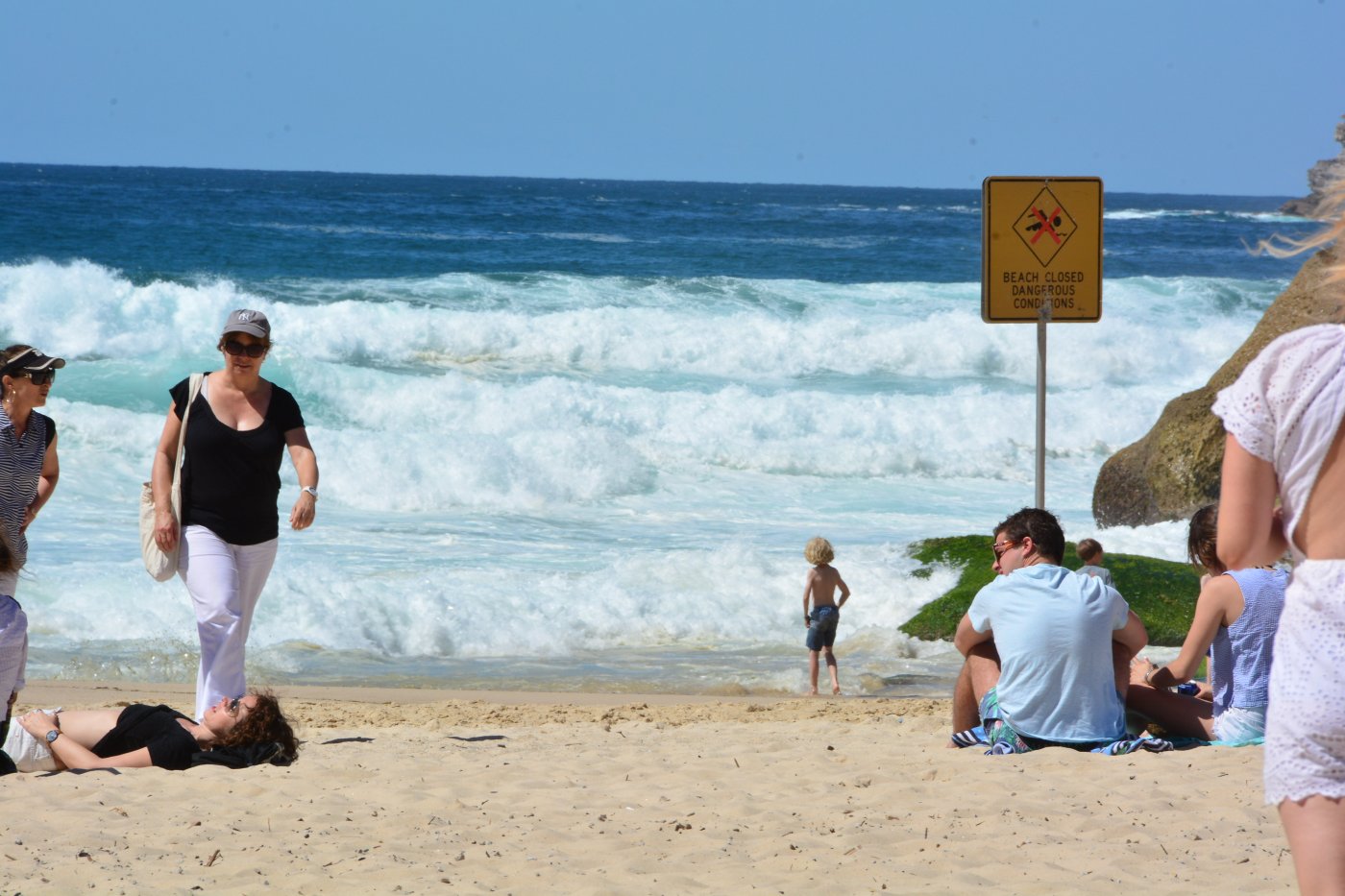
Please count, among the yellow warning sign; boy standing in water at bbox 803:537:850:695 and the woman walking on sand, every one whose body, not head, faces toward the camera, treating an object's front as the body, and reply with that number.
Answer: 2

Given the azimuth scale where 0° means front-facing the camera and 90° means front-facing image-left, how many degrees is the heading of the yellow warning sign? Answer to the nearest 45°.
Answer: approximately 0°

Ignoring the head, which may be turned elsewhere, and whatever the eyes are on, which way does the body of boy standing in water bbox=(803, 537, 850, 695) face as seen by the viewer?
away from the camera

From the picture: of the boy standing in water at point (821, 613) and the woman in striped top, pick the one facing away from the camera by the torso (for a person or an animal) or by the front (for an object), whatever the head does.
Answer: the boy standing in water

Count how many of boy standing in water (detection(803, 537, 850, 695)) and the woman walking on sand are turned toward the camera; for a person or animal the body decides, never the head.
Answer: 1

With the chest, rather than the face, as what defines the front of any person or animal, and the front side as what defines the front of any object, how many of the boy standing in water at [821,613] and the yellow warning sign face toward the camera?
1

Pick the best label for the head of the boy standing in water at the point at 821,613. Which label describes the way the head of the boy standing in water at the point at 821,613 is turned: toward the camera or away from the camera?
away from the camera

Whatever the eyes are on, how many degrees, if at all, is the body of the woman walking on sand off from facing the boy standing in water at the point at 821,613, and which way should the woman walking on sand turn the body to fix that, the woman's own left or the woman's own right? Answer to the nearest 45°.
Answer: approximately 135° to the woman's own left

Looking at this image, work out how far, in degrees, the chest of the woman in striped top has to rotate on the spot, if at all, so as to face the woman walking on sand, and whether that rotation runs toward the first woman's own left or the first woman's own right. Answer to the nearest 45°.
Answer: approximately 45° to the first woman's own left

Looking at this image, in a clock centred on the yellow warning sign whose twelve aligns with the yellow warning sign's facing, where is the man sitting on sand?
The man sitting on sand is roughly at 12 o'clock from the yellow warning sign.

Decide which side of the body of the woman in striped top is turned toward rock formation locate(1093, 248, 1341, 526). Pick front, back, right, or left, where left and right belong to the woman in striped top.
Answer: left

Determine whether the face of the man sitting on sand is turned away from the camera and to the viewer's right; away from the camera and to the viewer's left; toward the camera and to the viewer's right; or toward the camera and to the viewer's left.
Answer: away from the camera and to the viewer's left

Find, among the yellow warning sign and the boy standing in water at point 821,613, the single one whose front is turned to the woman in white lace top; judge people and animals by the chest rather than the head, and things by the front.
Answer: the yellow warning sign
